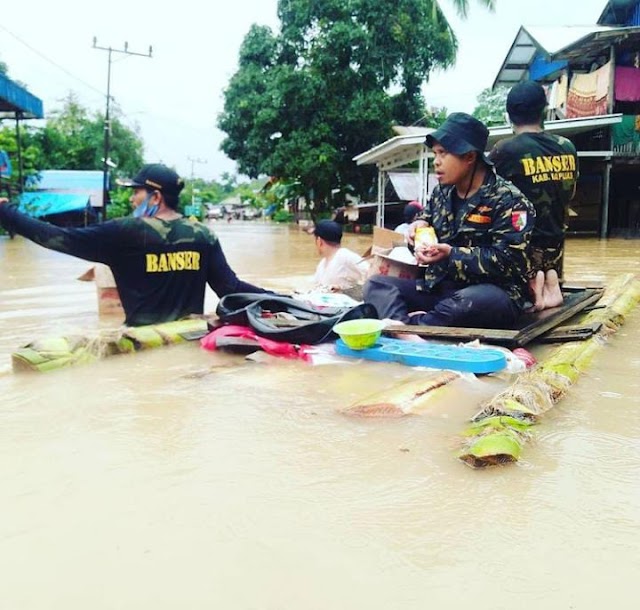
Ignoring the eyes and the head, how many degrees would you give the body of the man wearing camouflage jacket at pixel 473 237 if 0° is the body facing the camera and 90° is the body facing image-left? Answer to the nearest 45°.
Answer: approximately 45°

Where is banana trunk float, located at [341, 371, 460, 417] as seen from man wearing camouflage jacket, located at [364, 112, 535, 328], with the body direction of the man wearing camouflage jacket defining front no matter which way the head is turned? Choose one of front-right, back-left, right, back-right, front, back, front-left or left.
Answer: front-left

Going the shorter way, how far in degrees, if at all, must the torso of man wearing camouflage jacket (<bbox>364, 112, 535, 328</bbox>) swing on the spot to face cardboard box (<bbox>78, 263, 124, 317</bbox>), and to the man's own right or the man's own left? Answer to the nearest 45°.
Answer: approximately 90° to the man's own right

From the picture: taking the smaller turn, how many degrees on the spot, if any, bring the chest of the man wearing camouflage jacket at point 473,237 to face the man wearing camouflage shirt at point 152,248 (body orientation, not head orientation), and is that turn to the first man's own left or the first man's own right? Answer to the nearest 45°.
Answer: approximately 45° to the first man's own right

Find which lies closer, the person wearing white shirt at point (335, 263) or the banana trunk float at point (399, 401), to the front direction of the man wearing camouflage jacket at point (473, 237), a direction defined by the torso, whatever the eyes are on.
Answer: the banana trunk float

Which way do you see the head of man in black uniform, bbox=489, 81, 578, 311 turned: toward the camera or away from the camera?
away from the camera

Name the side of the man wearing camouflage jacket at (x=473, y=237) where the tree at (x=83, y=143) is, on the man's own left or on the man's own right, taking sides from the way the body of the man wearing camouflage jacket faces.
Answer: on the man's own right
